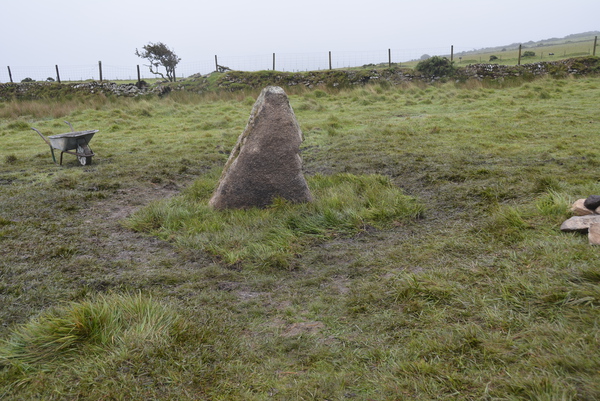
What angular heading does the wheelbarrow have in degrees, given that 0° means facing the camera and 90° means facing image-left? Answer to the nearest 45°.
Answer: approximately 315°

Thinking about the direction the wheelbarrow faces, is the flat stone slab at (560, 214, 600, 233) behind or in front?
in front

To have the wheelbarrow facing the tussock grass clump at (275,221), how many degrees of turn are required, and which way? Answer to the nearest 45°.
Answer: approximately 45° to its right

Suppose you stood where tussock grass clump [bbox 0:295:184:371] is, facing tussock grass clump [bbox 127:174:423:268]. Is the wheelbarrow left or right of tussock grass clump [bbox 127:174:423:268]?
left

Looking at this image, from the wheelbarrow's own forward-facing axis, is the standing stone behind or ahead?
ahead

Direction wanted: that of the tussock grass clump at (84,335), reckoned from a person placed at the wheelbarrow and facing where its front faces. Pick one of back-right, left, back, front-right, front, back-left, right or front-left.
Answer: front-right
